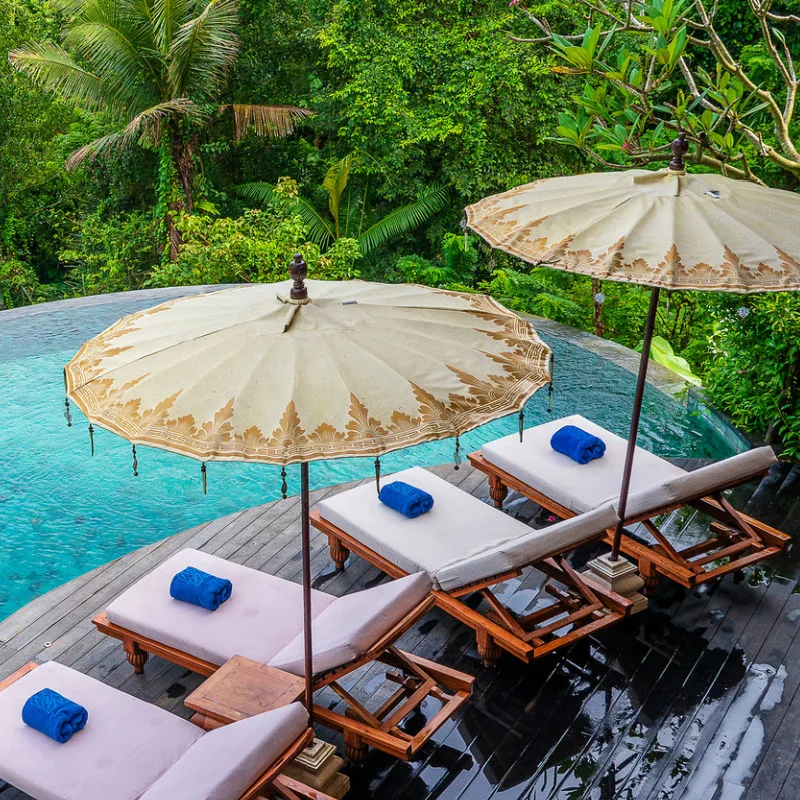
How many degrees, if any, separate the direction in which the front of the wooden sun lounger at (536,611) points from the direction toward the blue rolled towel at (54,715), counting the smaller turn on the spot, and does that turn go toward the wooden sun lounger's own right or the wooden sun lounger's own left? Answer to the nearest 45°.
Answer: approximately 90° to the wooden sun lounger's own left

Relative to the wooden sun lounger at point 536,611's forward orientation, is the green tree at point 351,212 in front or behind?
in front

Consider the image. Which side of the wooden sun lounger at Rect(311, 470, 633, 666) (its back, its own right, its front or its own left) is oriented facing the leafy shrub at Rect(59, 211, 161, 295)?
front

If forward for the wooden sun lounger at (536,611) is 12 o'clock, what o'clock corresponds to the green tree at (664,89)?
The green tree is roughly at 2 o'clock from the wooden sun lounger.

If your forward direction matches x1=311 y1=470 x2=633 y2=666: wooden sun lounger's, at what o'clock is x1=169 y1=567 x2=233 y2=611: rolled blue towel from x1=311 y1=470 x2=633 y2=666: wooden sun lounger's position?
The rolled blue towel is roughly at 10 o'clock from the wooden sun lounger.

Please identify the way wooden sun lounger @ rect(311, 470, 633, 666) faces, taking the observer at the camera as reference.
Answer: facing away from the viewer and to the left of the viewer

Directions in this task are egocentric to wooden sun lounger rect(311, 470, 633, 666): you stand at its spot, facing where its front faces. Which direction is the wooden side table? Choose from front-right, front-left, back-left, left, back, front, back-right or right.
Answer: left

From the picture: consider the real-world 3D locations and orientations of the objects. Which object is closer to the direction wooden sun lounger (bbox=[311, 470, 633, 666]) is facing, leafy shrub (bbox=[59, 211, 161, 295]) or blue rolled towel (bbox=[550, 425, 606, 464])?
the leafy shrub

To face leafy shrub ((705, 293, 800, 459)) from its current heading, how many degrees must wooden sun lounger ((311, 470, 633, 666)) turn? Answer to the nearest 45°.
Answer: approximately 90° to its right
